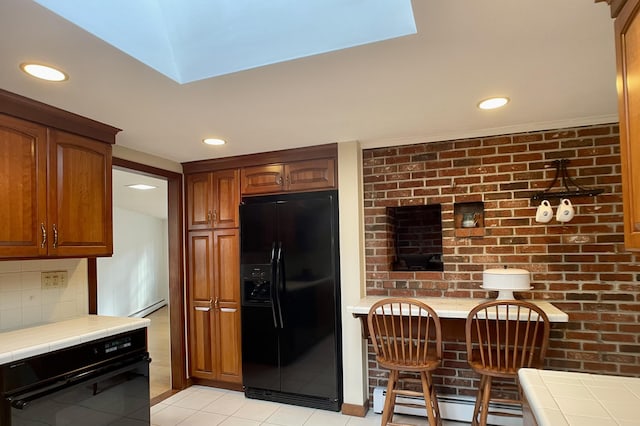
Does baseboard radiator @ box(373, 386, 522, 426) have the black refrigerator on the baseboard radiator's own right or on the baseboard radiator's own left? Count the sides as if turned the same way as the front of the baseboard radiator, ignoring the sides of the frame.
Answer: on the baseboard radiator's own right

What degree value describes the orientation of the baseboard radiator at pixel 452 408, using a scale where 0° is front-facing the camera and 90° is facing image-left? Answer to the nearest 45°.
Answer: approximately 0°

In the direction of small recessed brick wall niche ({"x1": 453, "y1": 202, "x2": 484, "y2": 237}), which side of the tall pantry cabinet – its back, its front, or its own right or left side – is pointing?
left

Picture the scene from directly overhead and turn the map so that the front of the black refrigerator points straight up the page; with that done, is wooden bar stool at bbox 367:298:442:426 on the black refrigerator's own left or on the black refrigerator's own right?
on the black refrigerator's own left

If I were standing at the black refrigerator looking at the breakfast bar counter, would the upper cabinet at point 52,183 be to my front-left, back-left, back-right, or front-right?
back-right

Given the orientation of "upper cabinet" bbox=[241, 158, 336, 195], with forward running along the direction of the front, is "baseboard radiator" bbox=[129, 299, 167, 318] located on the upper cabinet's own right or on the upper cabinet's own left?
on the upper cabinet's own right
